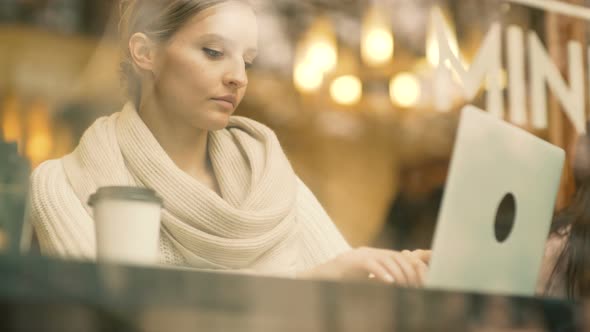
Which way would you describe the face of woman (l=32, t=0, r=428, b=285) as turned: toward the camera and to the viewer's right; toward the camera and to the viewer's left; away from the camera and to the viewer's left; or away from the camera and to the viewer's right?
toward the camera and to the viewer's right

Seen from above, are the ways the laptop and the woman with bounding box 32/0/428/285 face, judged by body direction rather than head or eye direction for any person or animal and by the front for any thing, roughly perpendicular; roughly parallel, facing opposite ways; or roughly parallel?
roughly parallel, facing opposite ways

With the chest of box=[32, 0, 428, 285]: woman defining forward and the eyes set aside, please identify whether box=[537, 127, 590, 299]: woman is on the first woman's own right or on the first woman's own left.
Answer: on the first woman's own left

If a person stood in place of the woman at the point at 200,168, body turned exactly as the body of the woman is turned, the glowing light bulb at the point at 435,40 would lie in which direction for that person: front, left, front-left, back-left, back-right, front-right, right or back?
left

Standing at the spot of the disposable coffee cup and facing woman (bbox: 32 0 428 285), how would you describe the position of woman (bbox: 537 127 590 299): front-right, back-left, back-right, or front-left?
front-right

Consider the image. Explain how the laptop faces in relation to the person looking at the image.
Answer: facing away from the viewer and to the left of the viewer

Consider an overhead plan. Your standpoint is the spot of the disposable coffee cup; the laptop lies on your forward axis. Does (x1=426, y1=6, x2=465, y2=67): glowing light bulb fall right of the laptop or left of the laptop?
left

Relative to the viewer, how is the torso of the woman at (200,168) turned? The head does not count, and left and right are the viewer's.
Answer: facing the viewer and to the right of the viewer

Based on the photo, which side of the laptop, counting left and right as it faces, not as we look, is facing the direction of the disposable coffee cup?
left

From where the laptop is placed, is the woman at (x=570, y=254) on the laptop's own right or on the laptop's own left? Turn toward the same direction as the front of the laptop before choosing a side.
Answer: on the laptop's own right
